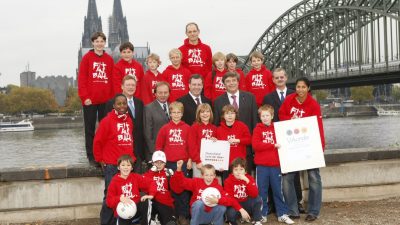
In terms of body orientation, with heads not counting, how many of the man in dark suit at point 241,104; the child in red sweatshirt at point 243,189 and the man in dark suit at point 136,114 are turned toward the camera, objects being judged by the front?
3

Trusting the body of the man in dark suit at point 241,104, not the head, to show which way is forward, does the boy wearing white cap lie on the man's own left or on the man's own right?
on the man's own right

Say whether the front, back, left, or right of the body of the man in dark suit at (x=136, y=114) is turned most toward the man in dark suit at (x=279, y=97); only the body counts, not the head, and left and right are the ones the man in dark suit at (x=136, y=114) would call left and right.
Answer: left

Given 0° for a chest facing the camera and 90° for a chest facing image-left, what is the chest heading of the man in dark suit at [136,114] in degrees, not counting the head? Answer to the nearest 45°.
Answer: approximately 0°

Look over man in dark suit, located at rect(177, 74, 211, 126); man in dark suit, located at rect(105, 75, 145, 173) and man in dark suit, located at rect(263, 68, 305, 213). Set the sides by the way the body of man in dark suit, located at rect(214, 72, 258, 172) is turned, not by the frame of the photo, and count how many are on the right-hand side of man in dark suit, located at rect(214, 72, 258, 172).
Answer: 2

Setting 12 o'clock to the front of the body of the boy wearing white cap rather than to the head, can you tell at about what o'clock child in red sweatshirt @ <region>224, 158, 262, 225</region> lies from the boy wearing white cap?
The child in red sweatshirt is roughly at 9 o'clock from the boy wearing white cap.
